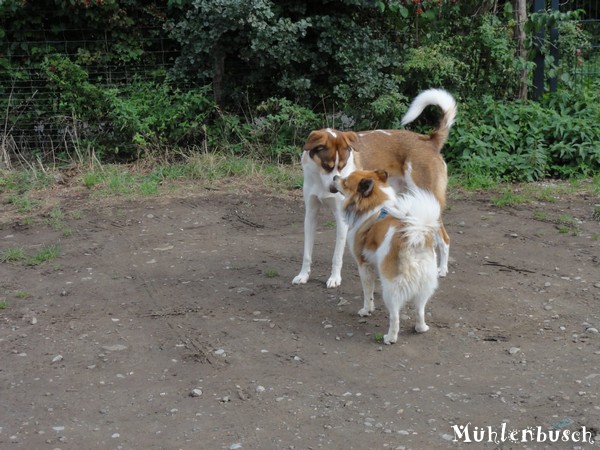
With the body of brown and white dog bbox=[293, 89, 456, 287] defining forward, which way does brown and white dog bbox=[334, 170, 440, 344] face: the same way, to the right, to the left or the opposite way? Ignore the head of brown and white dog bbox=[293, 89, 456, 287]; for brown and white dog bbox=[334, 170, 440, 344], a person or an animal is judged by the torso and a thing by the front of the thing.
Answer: to the right

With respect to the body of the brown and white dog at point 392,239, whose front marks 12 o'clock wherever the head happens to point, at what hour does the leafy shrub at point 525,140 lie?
The leafy shrub is roughly at 2 o'clock from the brown and white dog.

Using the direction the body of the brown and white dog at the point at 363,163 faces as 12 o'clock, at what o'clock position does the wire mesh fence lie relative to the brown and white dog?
The wire mesh fence is roughly at 3 o'clock from the brown and white dog.

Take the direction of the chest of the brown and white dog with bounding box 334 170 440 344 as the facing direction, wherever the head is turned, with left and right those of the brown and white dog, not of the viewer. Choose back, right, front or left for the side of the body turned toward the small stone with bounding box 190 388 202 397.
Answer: left

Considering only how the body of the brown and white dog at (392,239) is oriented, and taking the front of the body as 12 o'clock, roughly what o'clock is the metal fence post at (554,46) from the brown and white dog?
The metal fence post is roughly at 2 o'clock from the brown and white dog.

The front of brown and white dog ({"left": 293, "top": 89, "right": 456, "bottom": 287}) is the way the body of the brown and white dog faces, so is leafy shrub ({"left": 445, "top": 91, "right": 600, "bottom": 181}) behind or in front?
behind

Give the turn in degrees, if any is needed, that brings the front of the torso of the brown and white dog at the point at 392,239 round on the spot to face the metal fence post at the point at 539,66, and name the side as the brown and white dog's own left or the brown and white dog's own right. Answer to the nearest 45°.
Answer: approximately 45° to the brown and white dog's own right

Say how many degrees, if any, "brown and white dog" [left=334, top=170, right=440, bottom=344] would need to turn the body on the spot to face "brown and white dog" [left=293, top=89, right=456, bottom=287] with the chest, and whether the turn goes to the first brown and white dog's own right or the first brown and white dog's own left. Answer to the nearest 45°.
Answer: approximately 45° to the first brown and white dog's own right

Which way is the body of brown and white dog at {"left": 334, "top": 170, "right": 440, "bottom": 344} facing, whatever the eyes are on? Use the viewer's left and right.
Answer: facing away from the viewer and to the left of the viewer
